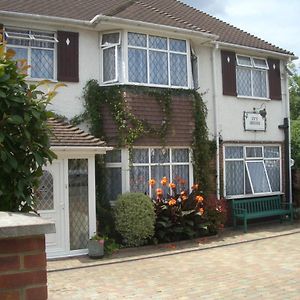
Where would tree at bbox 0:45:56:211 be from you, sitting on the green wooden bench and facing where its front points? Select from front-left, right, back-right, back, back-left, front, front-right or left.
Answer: front-right

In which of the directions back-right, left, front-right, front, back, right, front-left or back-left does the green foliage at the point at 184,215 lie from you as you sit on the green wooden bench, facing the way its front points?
right

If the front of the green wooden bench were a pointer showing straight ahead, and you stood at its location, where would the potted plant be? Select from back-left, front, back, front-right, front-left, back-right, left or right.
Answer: right

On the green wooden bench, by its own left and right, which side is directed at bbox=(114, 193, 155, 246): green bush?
right

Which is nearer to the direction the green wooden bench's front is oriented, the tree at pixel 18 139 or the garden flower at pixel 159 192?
the tree

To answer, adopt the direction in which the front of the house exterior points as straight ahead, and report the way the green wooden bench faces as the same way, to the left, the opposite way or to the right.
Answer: the same way

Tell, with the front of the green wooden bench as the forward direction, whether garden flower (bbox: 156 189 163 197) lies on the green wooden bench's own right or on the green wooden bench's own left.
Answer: on the green wooden bench's own right

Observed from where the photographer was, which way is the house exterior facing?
facing the viewer and to the right of the viewer

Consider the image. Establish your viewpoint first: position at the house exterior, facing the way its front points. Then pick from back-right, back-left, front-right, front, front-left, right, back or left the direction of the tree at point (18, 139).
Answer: front-right

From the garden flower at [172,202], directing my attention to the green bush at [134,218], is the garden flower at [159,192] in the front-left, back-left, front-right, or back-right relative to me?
front-right

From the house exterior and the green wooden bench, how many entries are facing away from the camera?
0
